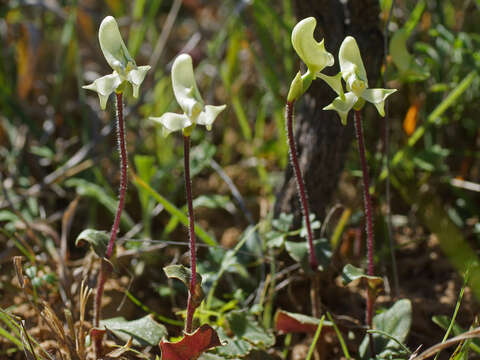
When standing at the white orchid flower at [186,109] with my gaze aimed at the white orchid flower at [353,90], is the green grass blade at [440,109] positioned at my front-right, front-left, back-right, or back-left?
front-left

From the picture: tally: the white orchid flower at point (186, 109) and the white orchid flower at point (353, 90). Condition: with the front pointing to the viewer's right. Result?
0

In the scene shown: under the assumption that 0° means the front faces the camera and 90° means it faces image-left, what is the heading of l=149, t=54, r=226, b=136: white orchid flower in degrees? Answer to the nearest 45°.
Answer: approximately 0°

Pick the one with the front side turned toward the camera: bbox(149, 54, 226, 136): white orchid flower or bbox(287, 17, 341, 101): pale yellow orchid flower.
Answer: bbox(149, 54, 226, 136): white orchid flower

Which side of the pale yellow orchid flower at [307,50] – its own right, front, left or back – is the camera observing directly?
right

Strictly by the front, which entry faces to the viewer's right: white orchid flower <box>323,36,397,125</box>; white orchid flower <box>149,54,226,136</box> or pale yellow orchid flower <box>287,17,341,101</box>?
pale yellow orchid flower <box>287,17,341,101</box>

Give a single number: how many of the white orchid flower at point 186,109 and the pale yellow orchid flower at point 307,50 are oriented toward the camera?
1

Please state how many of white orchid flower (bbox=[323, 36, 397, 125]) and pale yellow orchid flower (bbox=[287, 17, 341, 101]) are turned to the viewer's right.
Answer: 1

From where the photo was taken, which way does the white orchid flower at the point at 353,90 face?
toward the camera

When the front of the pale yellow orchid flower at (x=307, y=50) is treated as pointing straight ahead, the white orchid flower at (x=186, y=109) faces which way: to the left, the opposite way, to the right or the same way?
to the right
